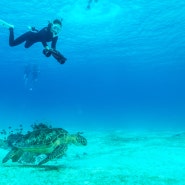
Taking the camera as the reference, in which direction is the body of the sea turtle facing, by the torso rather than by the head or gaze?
to the viewer's right
